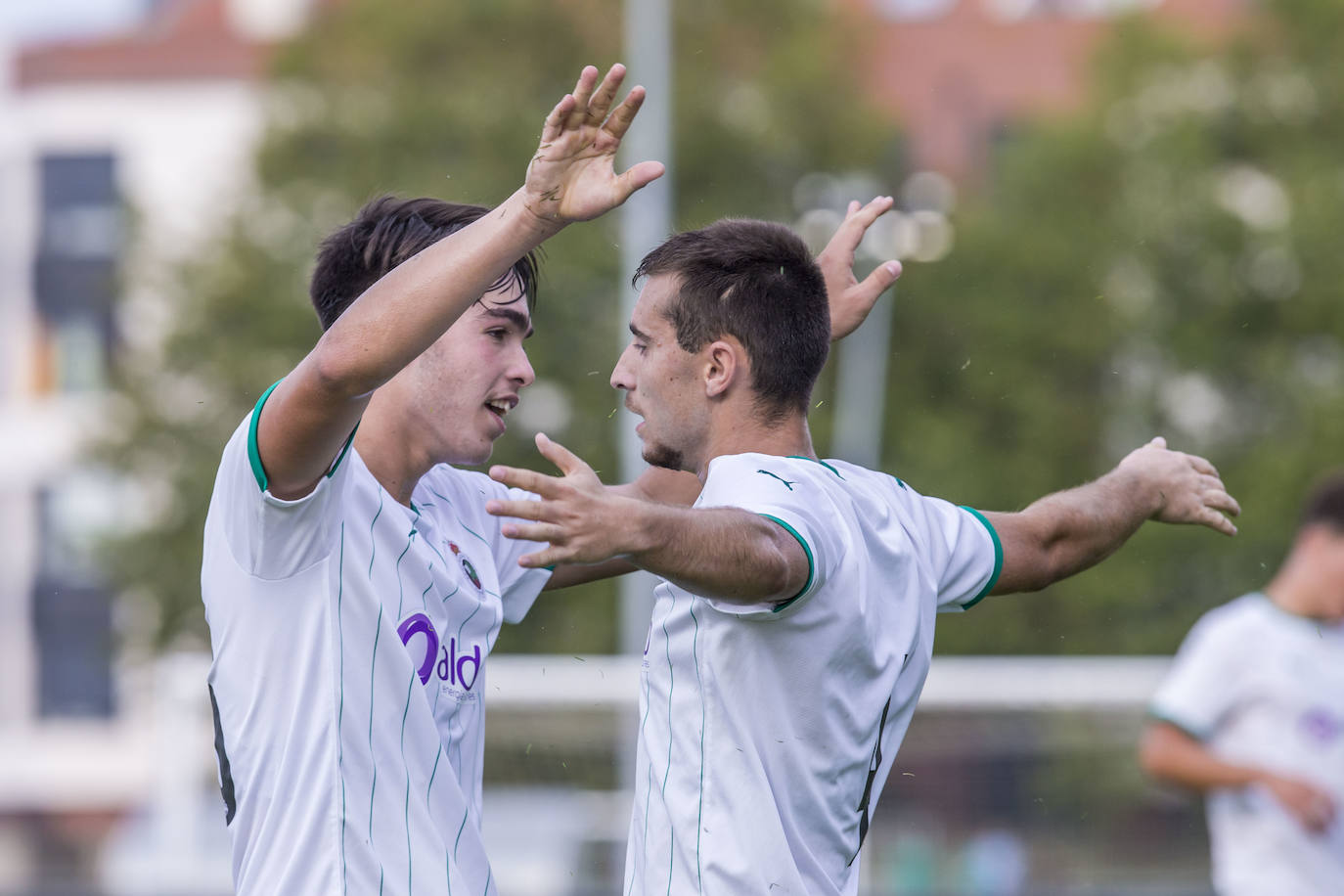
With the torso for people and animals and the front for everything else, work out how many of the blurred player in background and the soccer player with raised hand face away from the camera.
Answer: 0

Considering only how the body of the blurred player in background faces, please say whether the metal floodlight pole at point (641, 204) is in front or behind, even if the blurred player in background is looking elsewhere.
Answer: behind

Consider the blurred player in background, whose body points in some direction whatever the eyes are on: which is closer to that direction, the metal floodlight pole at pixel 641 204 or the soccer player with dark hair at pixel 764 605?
the soccer player with dark hair

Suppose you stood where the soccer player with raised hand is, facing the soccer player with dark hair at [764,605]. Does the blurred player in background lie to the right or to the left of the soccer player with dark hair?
left

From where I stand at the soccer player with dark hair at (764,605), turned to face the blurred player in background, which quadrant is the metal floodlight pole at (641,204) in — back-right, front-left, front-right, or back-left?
front-left

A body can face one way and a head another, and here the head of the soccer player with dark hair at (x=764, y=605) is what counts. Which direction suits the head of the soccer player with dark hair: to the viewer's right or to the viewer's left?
to the viewer's left

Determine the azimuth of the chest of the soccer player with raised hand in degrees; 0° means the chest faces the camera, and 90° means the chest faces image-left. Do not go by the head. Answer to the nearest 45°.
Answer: approximately 315°

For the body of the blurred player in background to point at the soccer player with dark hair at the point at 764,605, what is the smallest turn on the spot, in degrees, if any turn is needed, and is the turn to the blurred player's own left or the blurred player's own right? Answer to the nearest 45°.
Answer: approximately 45° to the blurred player's own right
